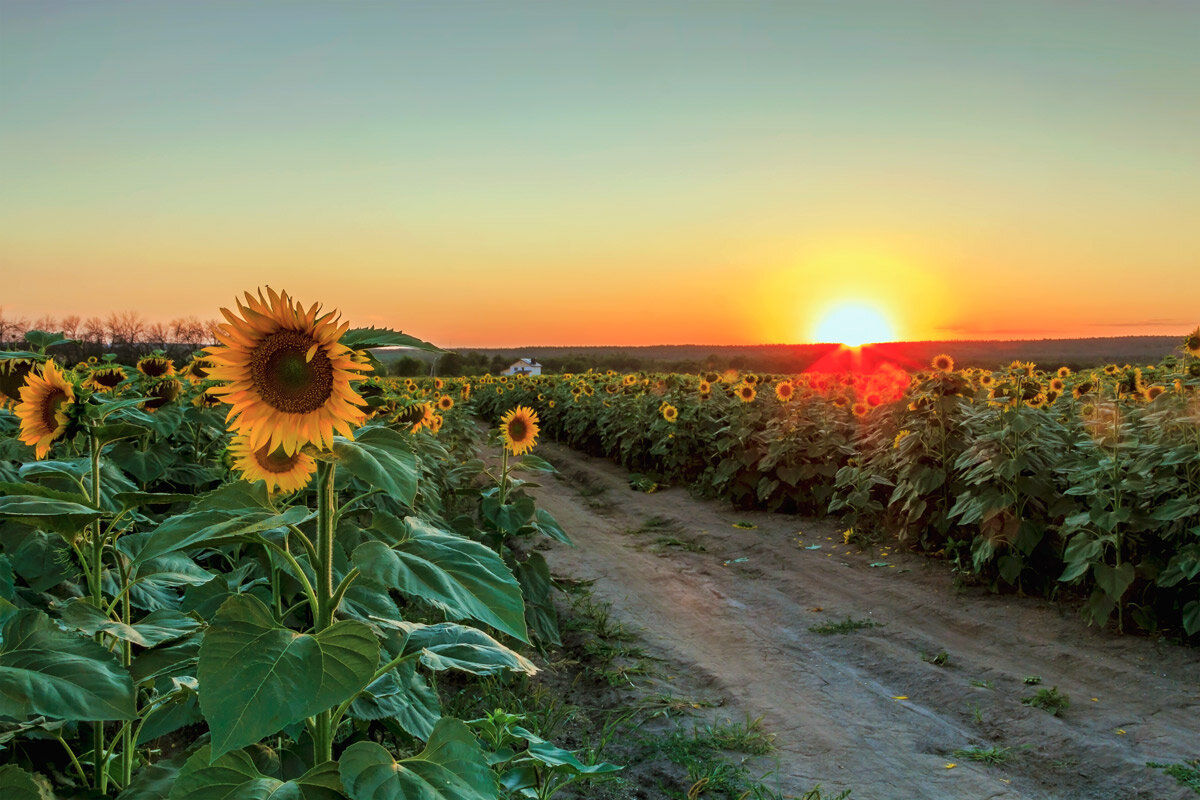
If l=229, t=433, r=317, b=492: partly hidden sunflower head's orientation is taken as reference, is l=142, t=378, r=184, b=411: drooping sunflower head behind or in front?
behind

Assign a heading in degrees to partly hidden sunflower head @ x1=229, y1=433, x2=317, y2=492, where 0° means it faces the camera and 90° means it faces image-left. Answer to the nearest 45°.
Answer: approximately 0°

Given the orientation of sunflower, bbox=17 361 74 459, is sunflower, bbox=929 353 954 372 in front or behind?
behind

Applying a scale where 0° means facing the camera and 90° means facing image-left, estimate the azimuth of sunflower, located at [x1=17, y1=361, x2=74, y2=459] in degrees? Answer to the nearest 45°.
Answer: approximately 45°

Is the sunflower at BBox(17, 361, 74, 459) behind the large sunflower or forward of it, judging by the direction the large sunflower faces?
behind

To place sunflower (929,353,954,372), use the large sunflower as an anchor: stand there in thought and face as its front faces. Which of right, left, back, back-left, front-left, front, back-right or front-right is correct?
back-left

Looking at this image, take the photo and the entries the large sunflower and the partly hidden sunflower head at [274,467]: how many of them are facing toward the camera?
2

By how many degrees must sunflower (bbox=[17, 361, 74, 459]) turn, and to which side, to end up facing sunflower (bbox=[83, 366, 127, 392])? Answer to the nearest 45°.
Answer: approximately 135° to its right

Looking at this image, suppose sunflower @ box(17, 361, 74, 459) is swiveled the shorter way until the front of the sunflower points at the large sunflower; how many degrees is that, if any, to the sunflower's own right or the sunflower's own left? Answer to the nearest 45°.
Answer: approximately 45° to the sunflower's own left

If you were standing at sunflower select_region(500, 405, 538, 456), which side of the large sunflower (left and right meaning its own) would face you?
back
